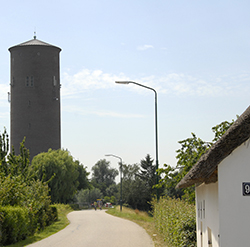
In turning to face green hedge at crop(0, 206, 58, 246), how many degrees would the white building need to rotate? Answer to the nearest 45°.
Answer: approximately 45° to its right

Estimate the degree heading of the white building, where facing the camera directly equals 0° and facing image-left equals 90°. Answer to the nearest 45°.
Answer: approximately 90°

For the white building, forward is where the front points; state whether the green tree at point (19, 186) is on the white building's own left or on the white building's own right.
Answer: on the white building's own right

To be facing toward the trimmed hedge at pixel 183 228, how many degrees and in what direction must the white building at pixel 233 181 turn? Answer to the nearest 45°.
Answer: approximately 90° to its right
